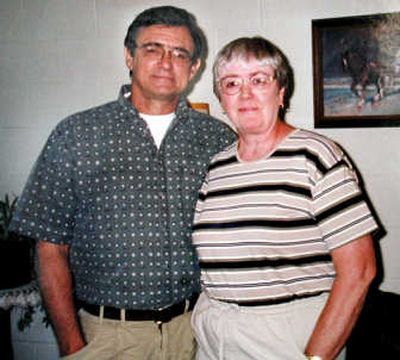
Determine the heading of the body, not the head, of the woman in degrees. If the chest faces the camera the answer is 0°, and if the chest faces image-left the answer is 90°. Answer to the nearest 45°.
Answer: approximately 45°

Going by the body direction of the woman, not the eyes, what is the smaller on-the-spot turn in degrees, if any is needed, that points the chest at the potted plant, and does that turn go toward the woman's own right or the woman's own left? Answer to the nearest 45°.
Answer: approximately 90° to the woman's own right

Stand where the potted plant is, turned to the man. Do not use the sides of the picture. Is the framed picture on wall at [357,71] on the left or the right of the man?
left

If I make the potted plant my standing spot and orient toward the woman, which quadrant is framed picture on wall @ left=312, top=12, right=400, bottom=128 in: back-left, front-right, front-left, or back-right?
front-left

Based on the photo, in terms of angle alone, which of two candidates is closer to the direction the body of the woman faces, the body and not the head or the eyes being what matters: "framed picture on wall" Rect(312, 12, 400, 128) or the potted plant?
the potted plant

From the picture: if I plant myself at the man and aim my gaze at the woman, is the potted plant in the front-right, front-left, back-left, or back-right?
back-left

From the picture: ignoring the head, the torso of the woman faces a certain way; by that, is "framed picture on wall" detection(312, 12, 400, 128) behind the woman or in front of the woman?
behind
